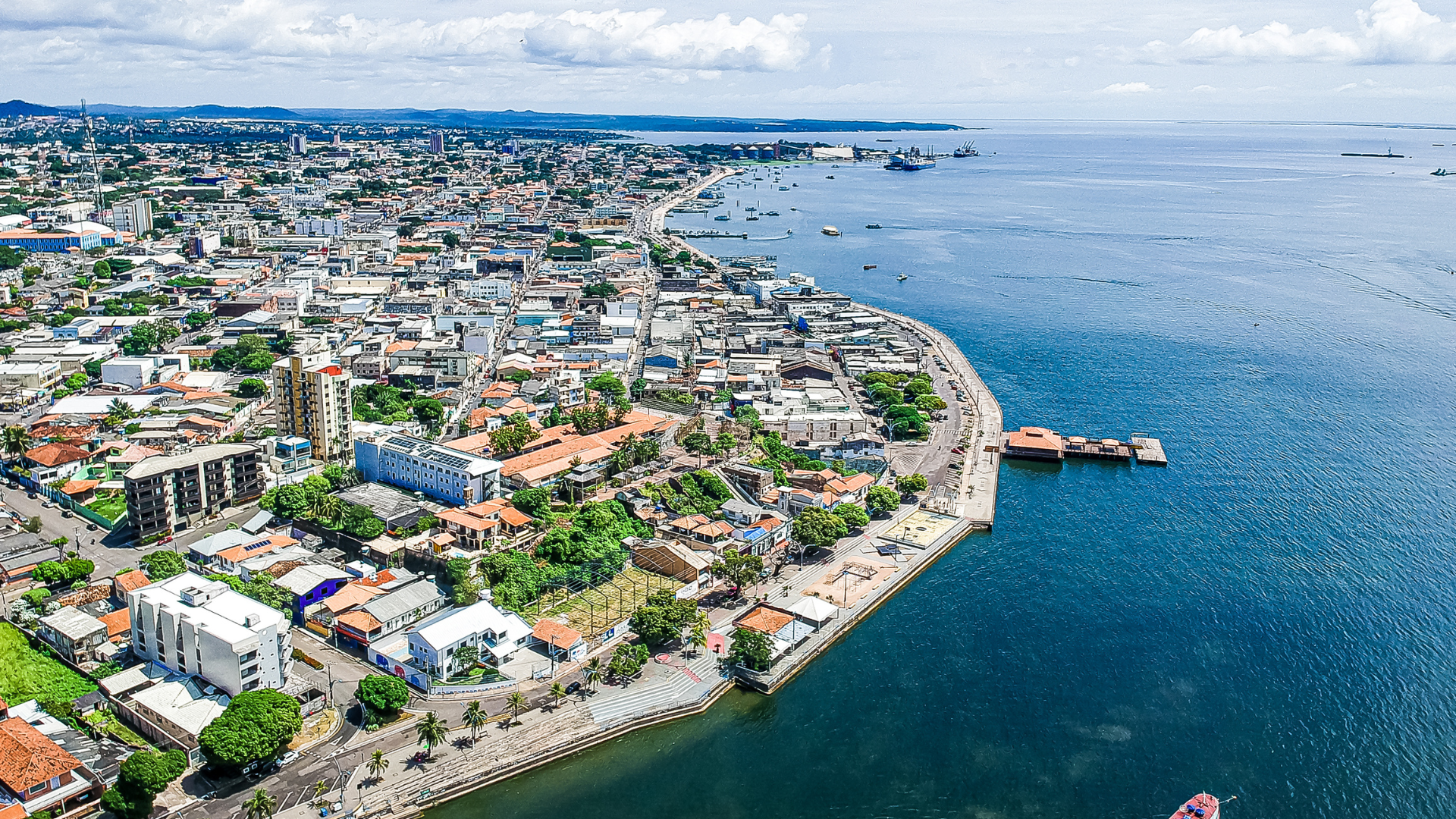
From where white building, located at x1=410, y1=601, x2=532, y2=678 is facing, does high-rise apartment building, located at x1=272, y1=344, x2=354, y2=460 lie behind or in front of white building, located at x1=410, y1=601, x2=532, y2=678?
behind

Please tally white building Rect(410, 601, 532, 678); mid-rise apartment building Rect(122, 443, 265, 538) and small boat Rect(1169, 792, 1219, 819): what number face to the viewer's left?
0

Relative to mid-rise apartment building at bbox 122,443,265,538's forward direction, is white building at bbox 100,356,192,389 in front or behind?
behind

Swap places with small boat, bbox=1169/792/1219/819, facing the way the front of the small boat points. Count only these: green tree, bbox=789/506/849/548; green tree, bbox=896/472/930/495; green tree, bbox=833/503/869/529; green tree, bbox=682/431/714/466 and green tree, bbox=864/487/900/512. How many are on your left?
5

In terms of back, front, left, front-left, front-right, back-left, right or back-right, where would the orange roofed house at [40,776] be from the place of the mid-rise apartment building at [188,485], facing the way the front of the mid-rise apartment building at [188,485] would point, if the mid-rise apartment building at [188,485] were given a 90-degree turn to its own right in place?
front-left

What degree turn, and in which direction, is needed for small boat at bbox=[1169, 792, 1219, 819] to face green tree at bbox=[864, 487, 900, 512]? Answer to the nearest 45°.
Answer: approximately 90° to its left

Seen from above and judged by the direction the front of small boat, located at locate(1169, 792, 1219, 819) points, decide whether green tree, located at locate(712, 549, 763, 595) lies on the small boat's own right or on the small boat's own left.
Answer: on the small boat's own left

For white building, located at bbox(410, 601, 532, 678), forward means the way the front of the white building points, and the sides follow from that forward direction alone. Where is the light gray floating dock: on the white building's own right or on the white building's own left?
on the white building's own left

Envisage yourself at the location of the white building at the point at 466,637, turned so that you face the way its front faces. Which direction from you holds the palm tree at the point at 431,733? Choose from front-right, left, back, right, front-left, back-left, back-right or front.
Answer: front-right

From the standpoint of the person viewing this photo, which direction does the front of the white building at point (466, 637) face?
facing the viewer and to the right of the viewer

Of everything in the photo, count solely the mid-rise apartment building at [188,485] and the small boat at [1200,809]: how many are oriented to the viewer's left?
0

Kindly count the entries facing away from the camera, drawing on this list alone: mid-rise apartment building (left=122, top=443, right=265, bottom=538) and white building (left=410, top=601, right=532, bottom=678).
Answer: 0
